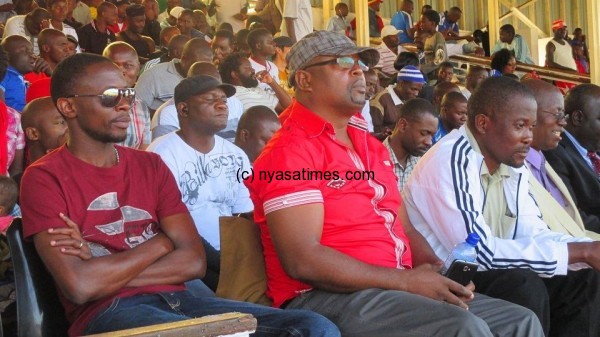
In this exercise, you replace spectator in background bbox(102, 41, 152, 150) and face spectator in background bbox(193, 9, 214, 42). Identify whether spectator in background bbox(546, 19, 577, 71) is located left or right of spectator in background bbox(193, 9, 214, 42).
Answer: right

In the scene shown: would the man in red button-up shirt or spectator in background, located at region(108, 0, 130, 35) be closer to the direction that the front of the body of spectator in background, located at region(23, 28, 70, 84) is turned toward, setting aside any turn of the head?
the man in red button-up shirt

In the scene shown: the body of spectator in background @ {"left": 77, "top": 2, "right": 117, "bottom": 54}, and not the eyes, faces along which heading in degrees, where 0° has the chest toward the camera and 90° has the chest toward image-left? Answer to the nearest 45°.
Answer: approximately 315°

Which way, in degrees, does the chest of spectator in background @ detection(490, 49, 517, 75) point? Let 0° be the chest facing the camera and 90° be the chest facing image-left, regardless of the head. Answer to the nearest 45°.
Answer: approximately 315°

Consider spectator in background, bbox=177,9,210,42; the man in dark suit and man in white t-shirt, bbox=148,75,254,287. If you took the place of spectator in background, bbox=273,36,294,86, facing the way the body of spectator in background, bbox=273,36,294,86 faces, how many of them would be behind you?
1

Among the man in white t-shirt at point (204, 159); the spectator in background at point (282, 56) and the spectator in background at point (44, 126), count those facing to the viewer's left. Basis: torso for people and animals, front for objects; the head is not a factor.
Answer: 0

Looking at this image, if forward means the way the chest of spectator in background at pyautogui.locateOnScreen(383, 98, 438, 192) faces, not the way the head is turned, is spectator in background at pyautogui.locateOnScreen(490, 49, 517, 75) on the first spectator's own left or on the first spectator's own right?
on the first spectator's own left

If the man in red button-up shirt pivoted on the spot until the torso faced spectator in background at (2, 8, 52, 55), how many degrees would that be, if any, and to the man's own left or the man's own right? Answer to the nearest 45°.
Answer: approximately 180°

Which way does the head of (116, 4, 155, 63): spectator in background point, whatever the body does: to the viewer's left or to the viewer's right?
to the viewer's right

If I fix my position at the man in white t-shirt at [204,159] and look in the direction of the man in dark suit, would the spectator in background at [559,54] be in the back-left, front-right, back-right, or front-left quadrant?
front-left

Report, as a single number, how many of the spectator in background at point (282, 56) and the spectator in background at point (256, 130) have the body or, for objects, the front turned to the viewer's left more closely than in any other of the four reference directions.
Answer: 0

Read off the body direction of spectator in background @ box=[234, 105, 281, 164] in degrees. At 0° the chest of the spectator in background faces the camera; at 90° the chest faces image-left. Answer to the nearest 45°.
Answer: approximately 315°

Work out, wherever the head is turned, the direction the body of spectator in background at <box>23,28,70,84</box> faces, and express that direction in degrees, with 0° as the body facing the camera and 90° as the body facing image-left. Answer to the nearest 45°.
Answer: approximately 315°
